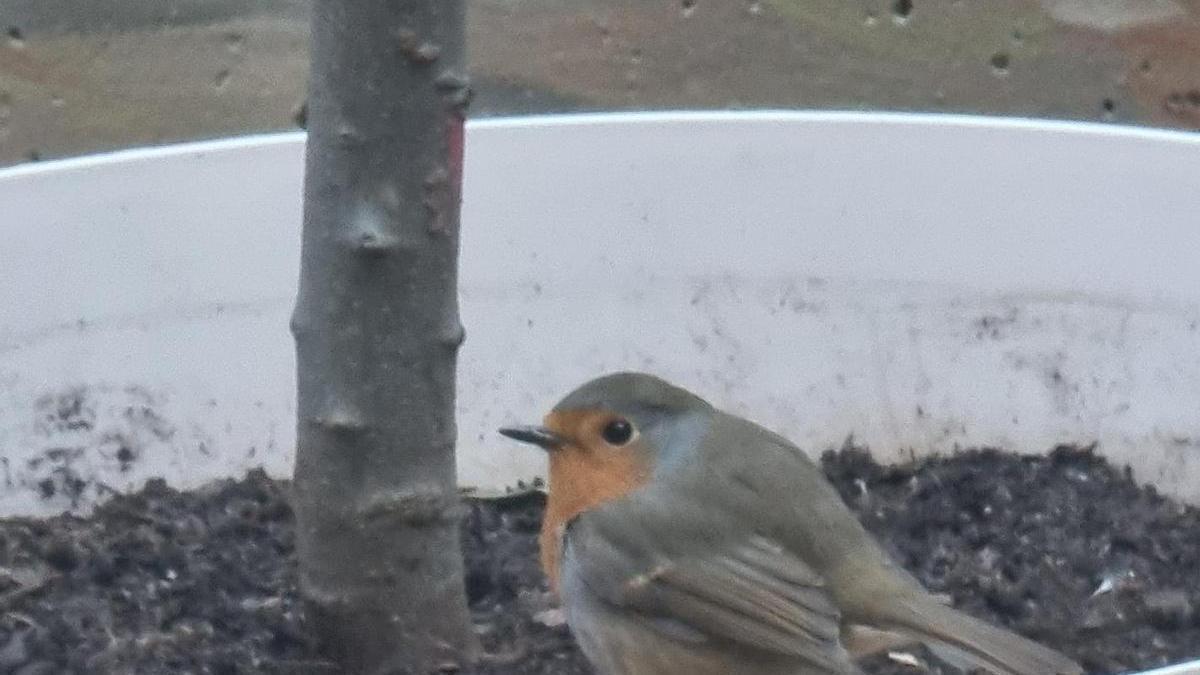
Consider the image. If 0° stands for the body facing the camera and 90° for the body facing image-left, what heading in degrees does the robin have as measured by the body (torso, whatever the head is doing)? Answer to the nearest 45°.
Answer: approximately 90°
